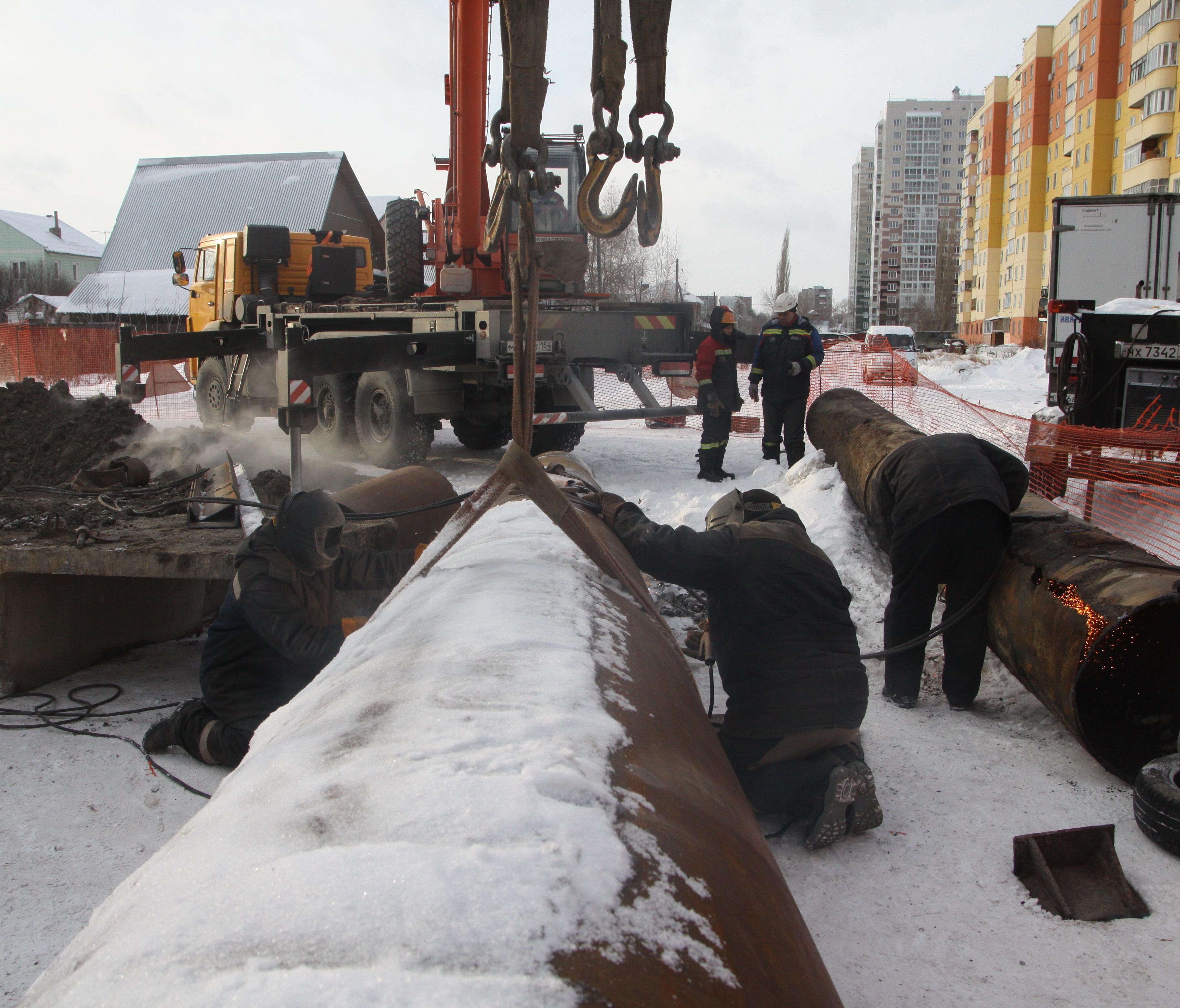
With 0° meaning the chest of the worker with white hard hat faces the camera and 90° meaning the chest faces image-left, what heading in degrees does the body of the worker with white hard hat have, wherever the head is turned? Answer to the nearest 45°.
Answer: approximately 0°

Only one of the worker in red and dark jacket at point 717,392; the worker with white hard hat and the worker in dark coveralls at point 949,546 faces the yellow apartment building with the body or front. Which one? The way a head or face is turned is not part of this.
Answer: the worker in dark coveralls at point 949,546

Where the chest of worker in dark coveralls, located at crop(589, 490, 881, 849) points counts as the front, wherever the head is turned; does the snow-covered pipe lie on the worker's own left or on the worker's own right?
on the worker's own left

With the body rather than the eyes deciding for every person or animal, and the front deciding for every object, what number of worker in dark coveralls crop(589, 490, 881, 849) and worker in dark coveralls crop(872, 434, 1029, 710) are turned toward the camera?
0

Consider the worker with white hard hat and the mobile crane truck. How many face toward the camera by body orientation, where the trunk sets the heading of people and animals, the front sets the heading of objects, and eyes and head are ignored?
1

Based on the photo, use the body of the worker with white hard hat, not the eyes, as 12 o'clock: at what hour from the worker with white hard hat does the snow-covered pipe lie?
The snow-covered pipe is roughly at 12 o'clock from the worker with white hard hat.

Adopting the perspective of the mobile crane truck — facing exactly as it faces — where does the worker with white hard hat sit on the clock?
The worker with white hard hat is roughly at 5 o'clock from the mobile crane truck.

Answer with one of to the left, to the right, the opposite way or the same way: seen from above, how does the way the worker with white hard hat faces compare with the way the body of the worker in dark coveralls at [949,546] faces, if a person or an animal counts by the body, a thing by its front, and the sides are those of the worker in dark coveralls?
the opposite way

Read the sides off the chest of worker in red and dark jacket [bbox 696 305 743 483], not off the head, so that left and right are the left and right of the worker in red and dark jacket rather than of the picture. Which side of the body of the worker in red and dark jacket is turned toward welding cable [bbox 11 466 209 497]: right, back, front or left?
right

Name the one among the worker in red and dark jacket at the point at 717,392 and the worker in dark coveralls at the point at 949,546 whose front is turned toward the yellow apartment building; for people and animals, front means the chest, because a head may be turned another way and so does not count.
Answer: the worker in dark coveralls at the point at 949,546

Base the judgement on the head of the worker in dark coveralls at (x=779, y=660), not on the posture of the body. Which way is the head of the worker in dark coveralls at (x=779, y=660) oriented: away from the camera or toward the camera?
away from the camera

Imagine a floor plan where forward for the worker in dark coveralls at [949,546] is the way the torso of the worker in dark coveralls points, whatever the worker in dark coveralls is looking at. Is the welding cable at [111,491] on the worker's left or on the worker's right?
on the worker's left

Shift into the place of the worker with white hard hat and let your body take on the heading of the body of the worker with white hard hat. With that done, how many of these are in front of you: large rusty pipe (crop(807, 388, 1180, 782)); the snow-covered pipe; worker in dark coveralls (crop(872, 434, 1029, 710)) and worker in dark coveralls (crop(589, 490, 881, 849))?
4

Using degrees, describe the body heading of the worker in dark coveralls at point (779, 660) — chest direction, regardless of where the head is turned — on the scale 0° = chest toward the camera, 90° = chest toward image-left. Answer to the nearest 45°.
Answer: approximately 135°

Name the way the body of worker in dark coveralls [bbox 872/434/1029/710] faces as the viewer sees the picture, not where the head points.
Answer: away from the camera
